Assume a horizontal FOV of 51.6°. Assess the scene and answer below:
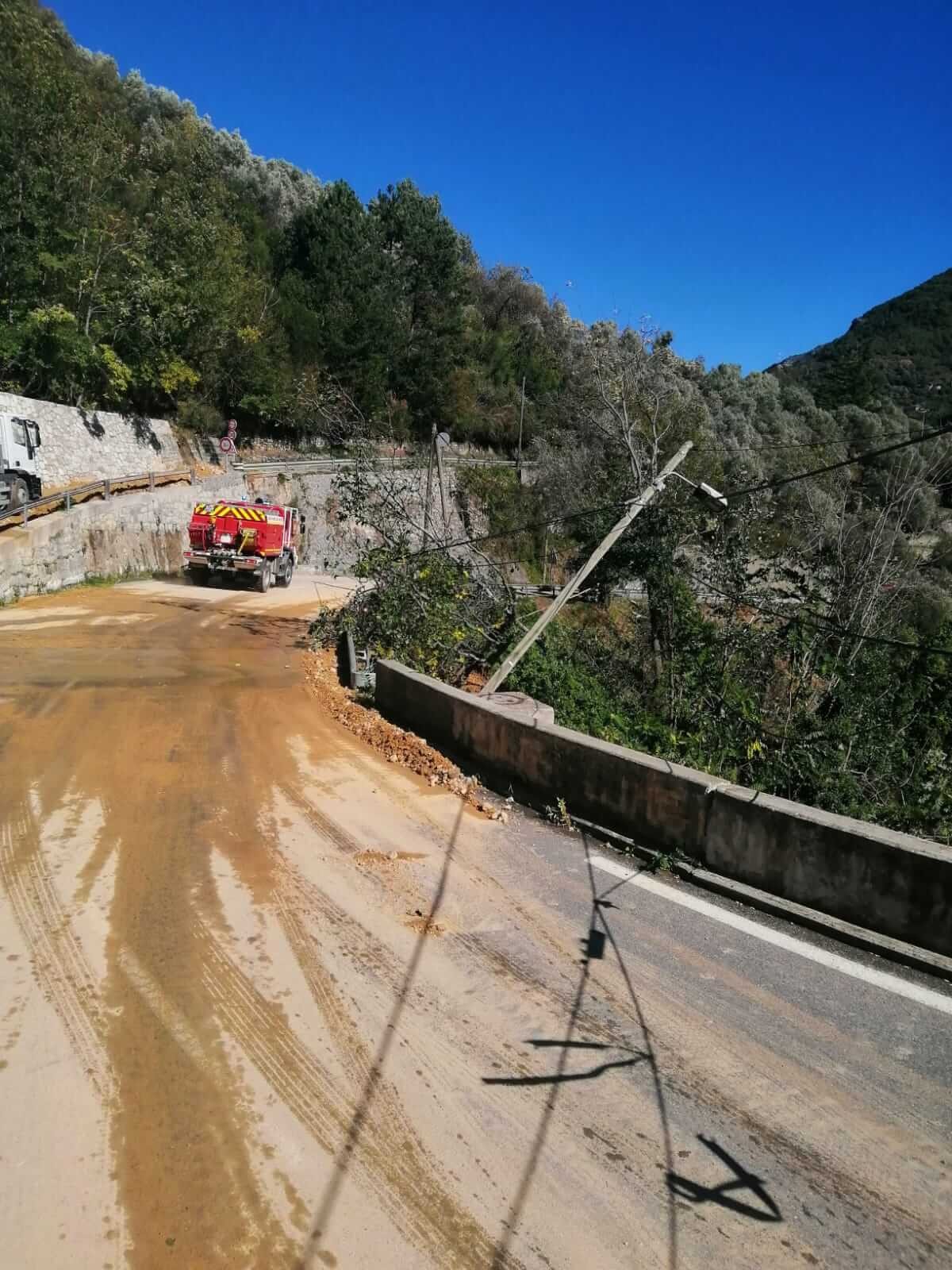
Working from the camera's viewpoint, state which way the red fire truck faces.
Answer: facing away from the viewer and to the right of the viewer

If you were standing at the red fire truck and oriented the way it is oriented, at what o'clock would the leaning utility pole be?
The leaning utility pole is roughly at 4 o'clock from the red fire truck.

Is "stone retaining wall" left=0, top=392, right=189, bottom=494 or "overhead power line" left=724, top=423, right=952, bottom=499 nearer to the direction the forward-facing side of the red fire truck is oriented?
the stone retaining wall

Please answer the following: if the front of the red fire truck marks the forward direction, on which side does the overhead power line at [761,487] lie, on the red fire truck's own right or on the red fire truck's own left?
on the red fire truck's own right

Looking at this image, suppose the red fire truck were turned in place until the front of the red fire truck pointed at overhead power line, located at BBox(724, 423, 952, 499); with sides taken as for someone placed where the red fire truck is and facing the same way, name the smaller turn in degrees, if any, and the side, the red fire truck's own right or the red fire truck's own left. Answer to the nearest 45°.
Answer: approximately 135° to the red fire truck's own right

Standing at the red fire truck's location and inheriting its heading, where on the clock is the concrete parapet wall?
The concrete parapet wall is roughly at 4 o'clock from the red fire truck.

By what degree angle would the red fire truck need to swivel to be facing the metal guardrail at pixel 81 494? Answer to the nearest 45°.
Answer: approximately 135° to its left

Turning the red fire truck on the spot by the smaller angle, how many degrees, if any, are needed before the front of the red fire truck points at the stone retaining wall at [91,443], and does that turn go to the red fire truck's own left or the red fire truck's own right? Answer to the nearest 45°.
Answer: approximately 90° to the red fire truck's own left

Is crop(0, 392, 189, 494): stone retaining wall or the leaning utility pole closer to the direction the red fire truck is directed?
the stone retaining wall

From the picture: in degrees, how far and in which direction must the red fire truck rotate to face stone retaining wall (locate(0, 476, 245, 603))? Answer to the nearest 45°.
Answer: approximately 135° to its left
